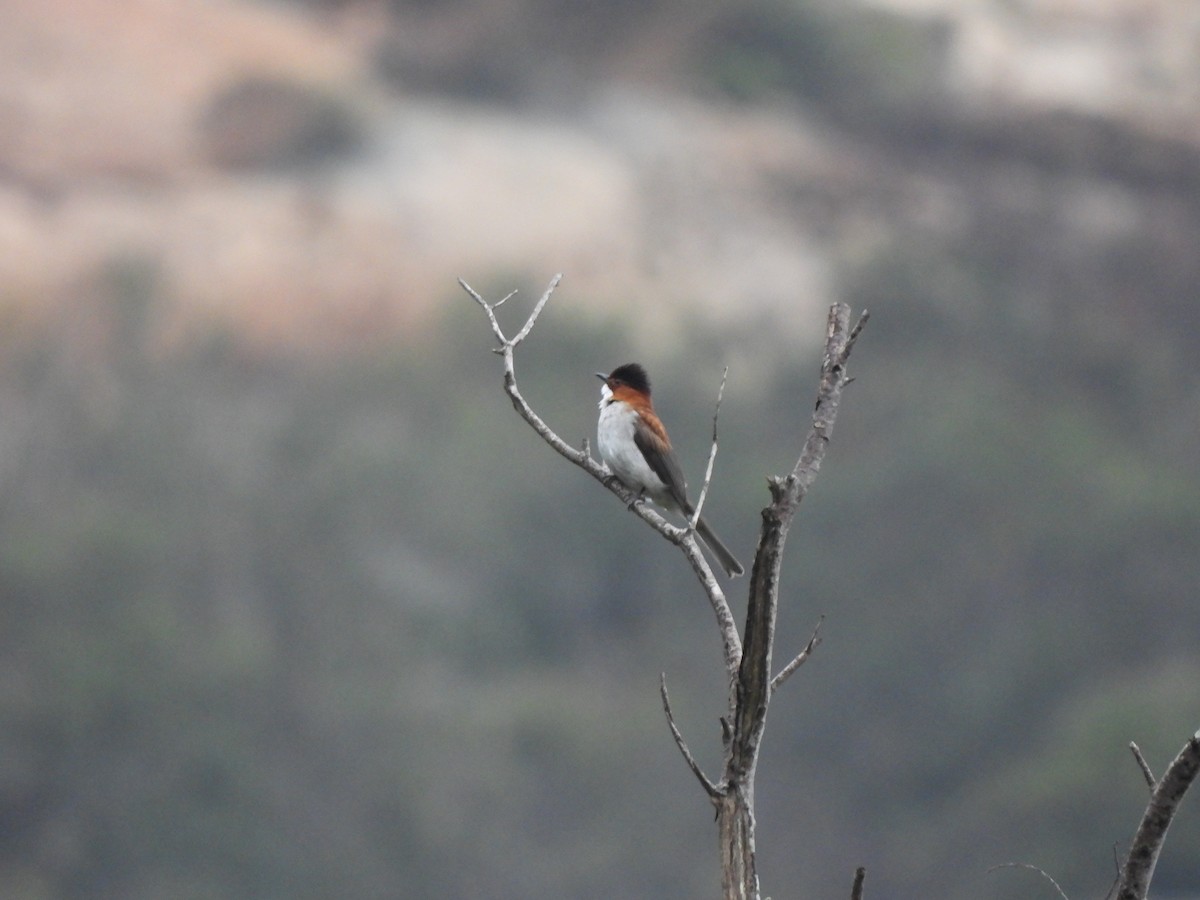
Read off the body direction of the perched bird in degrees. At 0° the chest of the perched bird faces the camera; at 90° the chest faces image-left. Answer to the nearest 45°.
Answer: approximately 90°
